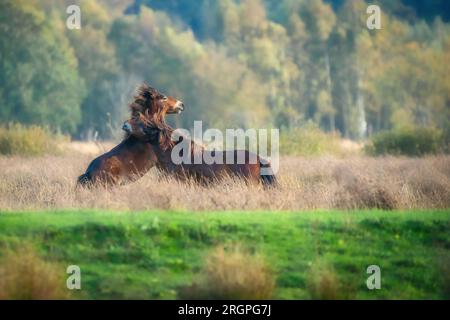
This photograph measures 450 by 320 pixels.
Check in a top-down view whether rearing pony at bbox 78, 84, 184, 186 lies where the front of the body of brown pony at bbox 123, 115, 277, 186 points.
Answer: yes

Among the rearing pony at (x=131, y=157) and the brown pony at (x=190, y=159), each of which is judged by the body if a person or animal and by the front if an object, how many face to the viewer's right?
1

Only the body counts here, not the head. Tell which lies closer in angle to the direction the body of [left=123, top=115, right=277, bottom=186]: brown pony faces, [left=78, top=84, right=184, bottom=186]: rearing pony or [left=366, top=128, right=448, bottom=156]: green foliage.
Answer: the rearing pony

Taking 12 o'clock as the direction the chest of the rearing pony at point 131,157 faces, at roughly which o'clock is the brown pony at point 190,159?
The brown pony is roughly at 12 o'clock from the rearing pony.

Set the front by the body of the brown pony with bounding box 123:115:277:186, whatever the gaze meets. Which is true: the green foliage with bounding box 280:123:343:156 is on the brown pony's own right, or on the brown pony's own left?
on the brown pony's own right

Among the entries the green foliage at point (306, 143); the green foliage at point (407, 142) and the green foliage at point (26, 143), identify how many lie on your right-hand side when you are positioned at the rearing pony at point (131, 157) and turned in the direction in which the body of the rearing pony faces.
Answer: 0

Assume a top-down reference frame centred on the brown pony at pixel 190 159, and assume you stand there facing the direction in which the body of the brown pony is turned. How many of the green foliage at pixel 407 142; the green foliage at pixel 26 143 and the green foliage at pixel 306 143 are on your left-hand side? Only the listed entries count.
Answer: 0

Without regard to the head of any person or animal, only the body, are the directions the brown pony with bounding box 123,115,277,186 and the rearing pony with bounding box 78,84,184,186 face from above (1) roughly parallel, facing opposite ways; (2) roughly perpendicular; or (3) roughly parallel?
roughly parallel, facing opposite ways

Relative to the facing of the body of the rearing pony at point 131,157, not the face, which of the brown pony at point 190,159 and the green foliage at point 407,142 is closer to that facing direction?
the brown pony

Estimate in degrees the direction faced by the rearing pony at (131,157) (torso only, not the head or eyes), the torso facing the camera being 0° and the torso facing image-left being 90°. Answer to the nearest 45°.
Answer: approximately 270°

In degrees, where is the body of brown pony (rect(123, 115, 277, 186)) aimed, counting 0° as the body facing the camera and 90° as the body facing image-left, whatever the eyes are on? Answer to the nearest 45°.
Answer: approximately 90°

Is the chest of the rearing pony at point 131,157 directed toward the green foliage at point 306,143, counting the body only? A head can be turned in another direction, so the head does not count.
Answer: no
